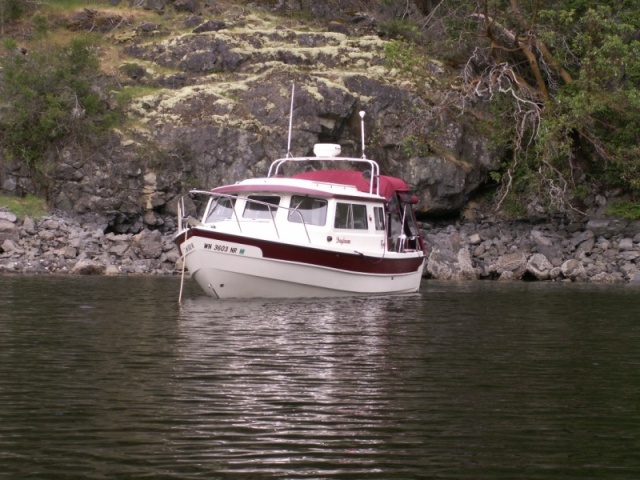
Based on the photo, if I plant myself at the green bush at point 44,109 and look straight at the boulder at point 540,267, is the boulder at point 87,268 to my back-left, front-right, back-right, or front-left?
front-right

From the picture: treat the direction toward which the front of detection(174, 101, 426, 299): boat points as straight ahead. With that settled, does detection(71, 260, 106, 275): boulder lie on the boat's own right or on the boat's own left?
on the boat's own right

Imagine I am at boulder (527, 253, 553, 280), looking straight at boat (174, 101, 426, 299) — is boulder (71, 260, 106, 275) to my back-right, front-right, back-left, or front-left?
front-right

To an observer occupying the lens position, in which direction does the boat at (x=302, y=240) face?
facing the viewer and to the left of the viewer

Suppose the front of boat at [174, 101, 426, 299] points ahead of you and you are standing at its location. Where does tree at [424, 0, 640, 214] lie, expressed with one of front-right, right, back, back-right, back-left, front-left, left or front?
back

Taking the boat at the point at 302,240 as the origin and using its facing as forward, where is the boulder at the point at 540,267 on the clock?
The boulder is roughly at 6 o'clock from the boat.

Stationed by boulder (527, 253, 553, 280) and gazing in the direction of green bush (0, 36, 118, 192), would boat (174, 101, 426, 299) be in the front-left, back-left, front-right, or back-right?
front-left

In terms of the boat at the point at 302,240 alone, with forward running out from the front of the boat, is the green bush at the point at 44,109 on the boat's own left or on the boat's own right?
on the boat's own right
